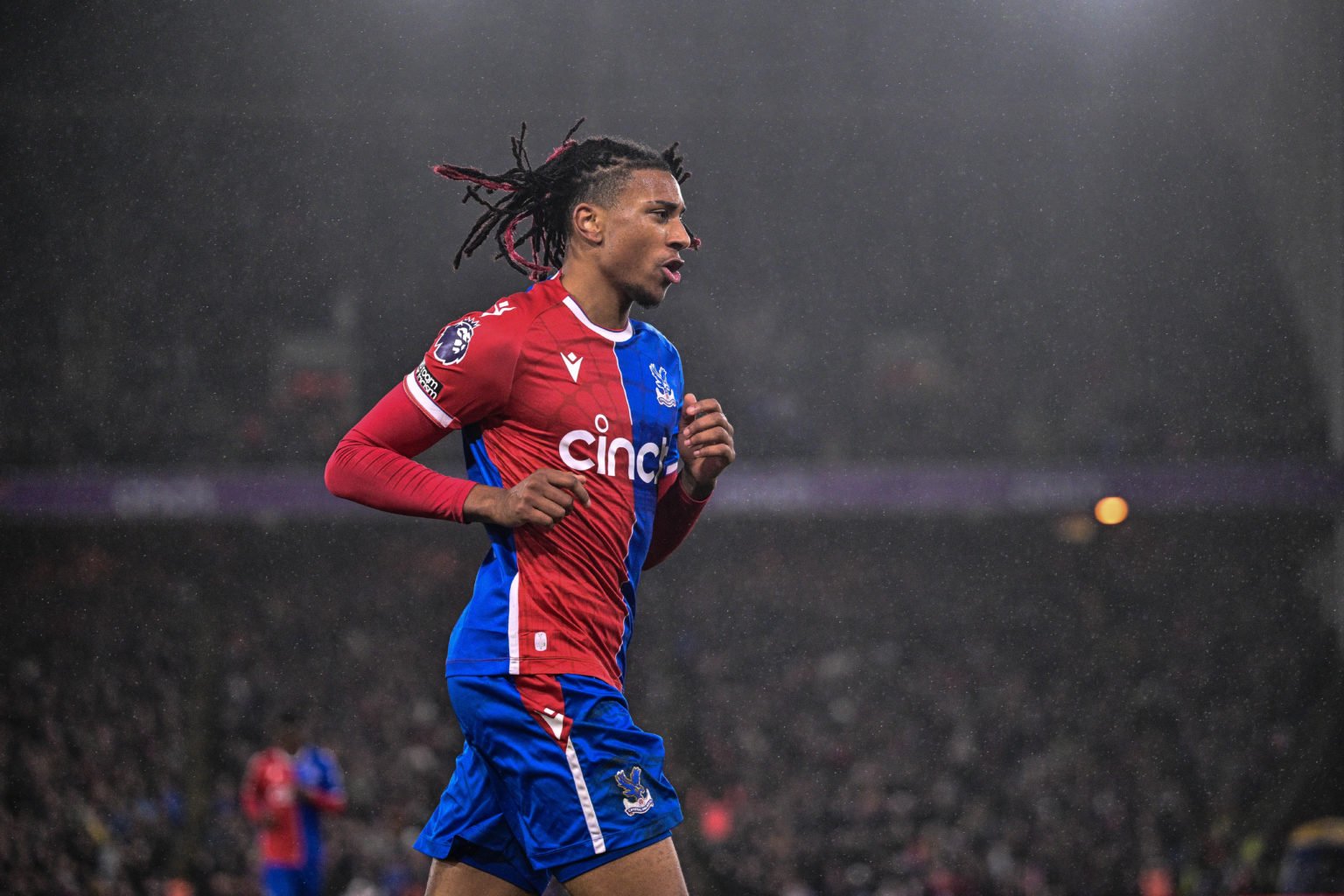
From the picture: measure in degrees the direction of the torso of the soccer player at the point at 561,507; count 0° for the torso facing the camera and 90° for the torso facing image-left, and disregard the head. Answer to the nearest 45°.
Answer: approximately 315°

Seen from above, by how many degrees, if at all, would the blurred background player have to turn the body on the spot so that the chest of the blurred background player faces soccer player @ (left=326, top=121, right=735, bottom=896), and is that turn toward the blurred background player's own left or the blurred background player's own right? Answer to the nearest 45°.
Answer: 0° — they already face them

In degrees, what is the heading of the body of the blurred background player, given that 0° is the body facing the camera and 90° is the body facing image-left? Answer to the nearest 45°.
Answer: approximately 0°

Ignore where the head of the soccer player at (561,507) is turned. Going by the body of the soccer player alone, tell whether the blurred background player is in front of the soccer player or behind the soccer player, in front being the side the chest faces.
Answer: behind
